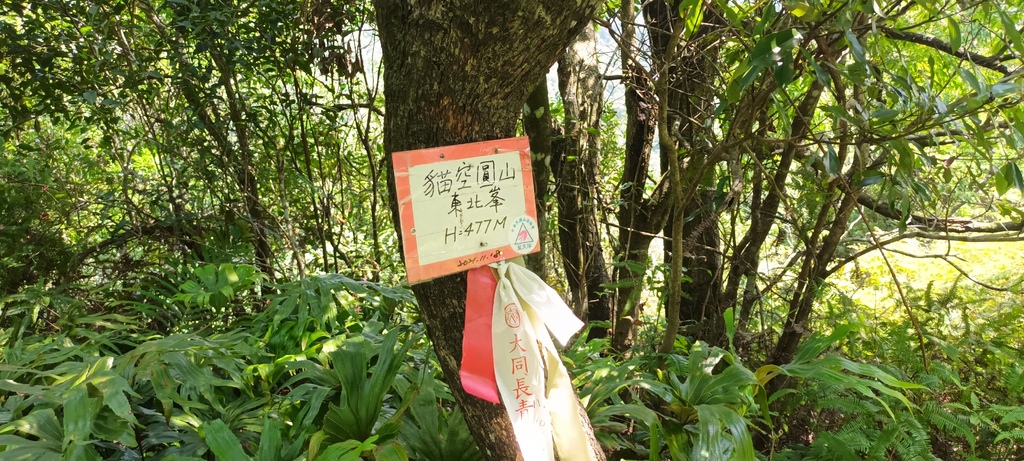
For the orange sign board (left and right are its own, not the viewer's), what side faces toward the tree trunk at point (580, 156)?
back

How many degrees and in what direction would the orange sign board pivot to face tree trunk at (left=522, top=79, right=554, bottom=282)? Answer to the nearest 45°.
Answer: approximately 180°

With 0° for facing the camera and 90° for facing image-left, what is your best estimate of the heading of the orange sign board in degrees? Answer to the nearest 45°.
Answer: approximately 0°
